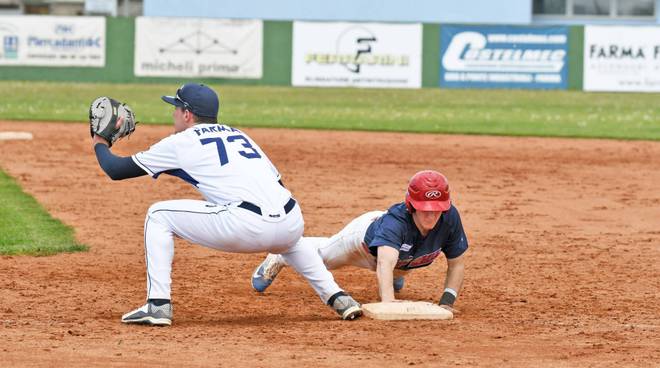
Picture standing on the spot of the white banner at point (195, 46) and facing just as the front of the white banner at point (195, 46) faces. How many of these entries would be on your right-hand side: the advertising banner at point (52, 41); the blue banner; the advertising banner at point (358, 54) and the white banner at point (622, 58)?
1

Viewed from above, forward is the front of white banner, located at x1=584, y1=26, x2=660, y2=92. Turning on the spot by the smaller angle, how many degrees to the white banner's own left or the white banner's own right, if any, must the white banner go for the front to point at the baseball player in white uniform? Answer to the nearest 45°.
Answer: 0° — it already faces them

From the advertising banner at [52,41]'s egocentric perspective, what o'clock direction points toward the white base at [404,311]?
The white base is roughly at 12 o'clock from the advertising banner.

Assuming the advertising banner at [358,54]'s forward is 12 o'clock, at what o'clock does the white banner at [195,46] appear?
The white banner is roughly at 3 o'clock from the advertising banner.

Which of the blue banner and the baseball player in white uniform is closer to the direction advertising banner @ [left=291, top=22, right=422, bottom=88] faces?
the baseball player in white uniform

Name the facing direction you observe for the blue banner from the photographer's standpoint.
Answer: facing the viewer

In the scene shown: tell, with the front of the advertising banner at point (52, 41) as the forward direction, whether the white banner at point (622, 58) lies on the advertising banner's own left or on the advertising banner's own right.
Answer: on the advertising banner's own left

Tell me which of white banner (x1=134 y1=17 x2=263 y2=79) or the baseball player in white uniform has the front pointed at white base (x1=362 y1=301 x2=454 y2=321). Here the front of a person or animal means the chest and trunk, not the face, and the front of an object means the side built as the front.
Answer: the white banner

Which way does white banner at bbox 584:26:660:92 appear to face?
toward the camera

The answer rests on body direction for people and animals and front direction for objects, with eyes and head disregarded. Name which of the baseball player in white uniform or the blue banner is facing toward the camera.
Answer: the blue banner

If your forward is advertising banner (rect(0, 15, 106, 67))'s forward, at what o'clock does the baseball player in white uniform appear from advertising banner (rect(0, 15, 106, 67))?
The baseball player in white uniform is roughly at 12 o'clock from the advertising banner.

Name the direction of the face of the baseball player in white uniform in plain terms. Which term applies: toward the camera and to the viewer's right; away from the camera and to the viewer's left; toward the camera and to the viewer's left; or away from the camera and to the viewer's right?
away from the camera and to the viewer's left

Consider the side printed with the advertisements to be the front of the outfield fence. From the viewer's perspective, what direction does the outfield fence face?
toward the camera

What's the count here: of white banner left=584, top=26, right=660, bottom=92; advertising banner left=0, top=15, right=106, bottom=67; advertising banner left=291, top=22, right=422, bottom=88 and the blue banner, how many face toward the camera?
4

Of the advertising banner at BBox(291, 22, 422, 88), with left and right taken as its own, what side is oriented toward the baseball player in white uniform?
front

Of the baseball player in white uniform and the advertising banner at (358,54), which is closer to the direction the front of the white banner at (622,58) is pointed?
the baseball player in white uniform

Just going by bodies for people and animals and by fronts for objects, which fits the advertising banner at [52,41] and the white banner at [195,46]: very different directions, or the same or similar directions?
same or similar directions

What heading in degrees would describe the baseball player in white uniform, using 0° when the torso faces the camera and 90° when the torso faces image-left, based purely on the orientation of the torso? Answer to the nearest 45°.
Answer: approximately 135°
